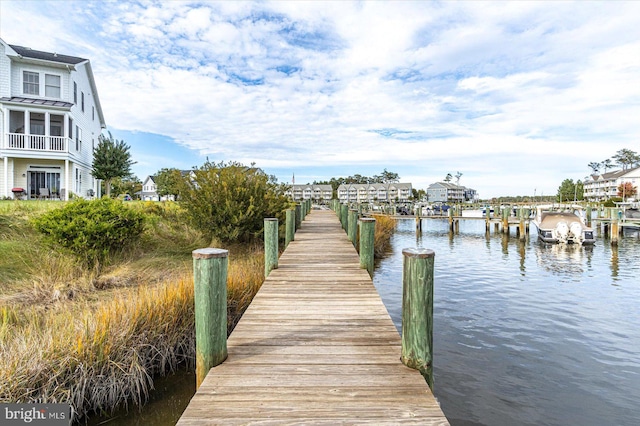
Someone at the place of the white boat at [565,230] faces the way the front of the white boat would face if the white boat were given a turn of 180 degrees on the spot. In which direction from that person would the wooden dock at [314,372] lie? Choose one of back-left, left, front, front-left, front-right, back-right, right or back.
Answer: front

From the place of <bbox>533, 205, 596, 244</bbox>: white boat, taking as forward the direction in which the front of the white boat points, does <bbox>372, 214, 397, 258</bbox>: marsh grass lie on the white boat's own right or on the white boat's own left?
on the white boat's own left

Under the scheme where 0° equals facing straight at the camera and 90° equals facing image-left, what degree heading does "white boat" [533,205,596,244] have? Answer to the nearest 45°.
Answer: approximately 180°

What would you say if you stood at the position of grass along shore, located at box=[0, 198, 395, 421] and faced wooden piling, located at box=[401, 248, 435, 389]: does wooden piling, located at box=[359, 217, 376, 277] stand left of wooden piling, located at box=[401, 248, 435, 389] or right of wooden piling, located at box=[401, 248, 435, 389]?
left

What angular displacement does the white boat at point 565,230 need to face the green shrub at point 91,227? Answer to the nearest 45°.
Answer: approximately 180°

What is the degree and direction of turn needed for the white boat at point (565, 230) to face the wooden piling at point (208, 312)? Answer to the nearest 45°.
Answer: approximately 180°

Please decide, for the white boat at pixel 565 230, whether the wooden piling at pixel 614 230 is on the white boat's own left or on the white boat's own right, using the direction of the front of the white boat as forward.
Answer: on the white boat's own right

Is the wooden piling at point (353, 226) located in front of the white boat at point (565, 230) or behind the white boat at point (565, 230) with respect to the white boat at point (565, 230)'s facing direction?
behind

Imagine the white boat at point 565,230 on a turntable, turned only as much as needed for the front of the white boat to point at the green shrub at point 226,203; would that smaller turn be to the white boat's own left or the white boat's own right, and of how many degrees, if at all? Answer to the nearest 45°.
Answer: approximately 135° to the white boat's own left

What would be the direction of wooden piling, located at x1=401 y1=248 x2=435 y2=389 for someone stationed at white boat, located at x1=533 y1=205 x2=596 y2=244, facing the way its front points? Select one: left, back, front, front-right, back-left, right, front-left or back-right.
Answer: back

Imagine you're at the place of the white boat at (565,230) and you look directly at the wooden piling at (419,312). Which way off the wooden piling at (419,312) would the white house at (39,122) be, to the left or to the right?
right

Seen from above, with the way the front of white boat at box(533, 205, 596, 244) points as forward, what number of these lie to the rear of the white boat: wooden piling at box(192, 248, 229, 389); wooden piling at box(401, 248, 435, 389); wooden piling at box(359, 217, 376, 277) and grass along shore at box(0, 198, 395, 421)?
4

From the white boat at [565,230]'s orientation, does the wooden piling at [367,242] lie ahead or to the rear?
to the rear
